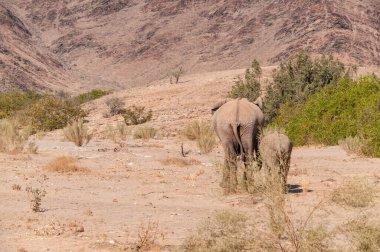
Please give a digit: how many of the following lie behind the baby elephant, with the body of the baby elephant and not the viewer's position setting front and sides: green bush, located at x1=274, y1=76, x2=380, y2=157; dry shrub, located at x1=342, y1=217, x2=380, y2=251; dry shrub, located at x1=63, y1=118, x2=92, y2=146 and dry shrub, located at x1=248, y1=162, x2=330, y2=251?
2

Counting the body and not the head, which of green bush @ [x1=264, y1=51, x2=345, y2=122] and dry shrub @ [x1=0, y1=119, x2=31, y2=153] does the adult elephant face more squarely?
the green bush

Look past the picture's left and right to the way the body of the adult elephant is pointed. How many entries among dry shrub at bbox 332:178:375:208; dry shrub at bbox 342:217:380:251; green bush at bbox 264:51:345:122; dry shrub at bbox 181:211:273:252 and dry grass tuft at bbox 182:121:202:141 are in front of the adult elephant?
2

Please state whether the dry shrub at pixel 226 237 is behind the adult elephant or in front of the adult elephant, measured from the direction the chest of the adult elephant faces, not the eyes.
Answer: behind

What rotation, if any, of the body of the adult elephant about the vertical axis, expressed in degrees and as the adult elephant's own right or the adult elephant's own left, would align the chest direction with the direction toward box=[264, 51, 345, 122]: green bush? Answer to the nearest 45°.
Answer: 0° — it already faces it

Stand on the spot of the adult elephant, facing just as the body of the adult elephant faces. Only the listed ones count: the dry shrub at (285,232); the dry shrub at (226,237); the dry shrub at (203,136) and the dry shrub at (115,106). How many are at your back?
2

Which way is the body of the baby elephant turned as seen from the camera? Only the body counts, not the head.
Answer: away from the camera

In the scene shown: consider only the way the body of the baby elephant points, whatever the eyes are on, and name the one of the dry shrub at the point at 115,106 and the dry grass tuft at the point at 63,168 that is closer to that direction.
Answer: the dry shrub

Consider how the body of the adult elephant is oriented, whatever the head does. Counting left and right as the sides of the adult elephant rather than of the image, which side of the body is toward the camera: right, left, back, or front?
back

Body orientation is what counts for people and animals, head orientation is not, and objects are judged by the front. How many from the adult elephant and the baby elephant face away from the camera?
2

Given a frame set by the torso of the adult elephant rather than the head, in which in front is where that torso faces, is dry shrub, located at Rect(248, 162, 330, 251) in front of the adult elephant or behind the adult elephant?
behind
